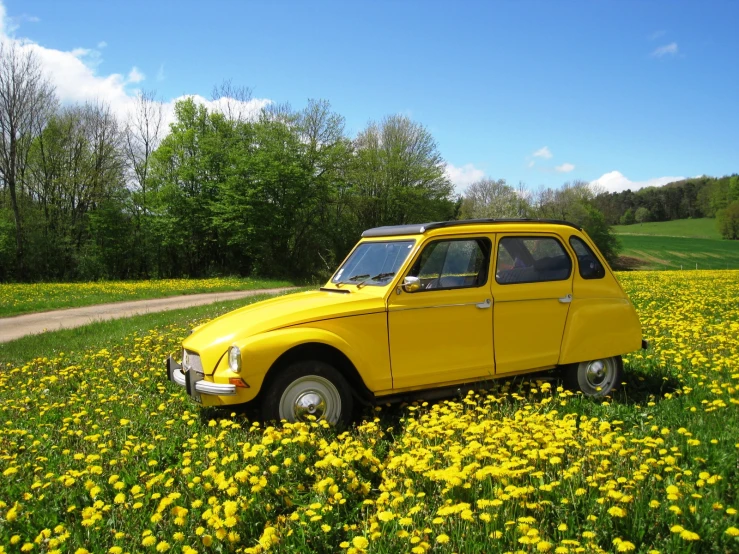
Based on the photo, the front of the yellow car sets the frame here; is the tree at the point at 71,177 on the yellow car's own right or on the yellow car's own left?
on the yellow car's own right

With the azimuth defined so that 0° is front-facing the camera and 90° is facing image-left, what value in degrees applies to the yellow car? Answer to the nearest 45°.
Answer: approximately 45°
